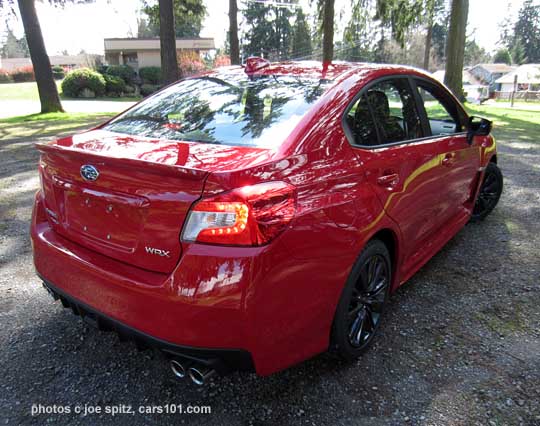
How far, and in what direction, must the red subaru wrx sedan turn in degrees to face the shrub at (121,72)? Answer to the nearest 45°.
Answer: approximately 45° to its left

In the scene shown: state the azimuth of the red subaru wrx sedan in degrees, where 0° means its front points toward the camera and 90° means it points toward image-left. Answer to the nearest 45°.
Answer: approximately 225°

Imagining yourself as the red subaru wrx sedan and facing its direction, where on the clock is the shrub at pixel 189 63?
The shrub is roughly at 10 o'clock from the red subaru wrx sedan.

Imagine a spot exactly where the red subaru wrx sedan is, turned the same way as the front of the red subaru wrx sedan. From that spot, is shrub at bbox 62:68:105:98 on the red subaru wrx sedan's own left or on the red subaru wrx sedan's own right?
on the red subaru wrx sedan's own left

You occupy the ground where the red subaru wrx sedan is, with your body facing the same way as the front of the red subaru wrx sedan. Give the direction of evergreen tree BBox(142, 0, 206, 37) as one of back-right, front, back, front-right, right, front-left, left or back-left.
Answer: front-left

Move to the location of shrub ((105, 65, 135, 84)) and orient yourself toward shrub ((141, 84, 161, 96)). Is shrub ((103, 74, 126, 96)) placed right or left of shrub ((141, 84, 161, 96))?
right

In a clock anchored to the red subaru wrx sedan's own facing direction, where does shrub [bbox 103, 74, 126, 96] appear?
The shrub is roughly at 10 o'clock from the red subaru wrx sedan.
